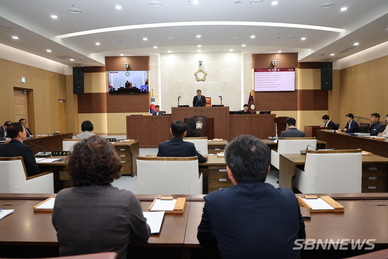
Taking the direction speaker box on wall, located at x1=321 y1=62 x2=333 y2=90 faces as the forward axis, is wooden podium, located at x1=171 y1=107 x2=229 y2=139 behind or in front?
in front

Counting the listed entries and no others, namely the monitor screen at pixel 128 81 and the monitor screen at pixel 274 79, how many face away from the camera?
0

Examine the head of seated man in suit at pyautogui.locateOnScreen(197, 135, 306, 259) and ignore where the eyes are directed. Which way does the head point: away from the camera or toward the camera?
away from the camera

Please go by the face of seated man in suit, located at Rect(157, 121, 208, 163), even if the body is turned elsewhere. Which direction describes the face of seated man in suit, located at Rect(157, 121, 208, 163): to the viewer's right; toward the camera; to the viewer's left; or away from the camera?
away from the camera

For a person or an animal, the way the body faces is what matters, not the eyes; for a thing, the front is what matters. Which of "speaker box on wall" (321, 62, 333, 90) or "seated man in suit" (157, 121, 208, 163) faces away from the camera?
the seated man in suit

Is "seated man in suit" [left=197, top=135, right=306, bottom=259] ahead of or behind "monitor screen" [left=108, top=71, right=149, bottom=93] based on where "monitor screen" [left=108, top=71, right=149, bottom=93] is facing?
ahead

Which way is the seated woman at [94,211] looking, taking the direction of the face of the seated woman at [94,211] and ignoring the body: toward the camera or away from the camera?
away from the camera

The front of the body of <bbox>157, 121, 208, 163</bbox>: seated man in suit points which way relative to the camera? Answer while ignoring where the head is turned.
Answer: away from the camera

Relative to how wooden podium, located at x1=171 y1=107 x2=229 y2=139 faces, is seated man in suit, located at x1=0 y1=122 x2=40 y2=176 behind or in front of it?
in front

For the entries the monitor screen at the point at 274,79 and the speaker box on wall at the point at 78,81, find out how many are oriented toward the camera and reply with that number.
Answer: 2

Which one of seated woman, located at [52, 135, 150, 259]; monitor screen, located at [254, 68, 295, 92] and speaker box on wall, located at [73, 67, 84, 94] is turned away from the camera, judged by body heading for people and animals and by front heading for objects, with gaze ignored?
the seated woman

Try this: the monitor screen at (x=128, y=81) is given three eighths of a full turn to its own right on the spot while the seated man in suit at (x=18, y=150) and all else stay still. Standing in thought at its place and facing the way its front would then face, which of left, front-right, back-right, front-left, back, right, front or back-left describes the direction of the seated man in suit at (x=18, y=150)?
back-left

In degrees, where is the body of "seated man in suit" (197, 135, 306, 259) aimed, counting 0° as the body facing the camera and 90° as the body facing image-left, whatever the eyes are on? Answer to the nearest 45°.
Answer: approximately 180°

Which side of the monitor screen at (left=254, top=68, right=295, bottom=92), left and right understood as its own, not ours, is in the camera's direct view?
front
